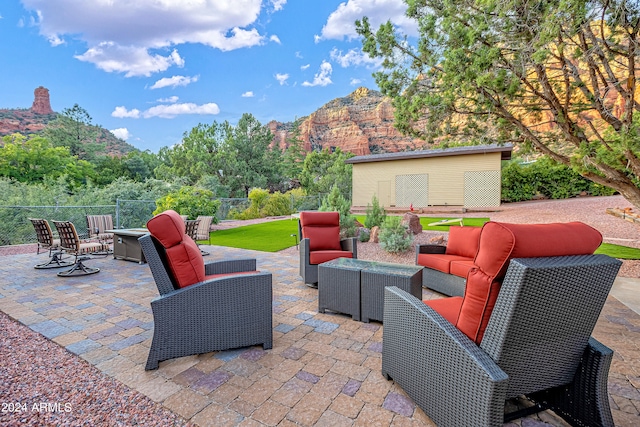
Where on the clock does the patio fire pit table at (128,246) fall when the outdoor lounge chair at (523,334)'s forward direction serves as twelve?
The patio fire pit table is roughly at 11 o'clock from the outdoor lounge chair.

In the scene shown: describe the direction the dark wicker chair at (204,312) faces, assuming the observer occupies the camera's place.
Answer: facing to the right of the viewer

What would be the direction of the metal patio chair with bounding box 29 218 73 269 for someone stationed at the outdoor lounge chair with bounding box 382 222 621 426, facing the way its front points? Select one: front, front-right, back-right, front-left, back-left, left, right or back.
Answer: front-left

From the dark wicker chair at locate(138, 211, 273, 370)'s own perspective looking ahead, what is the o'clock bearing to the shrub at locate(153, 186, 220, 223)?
The shrub is roughly at 9 o'clock from the dark wicker chair.

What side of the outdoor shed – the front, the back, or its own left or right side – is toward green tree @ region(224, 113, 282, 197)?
right

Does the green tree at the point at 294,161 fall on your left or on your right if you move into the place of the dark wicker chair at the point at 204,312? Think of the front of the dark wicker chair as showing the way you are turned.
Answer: on your left

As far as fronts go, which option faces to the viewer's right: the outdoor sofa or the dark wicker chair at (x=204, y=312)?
the dark wicker chair

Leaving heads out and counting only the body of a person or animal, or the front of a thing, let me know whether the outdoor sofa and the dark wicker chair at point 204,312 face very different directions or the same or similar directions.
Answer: very different directions

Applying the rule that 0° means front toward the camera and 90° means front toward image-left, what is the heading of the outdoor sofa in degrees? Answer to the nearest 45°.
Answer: approximately 45°

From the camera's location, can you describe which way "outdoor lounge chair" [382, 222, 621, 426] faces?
facing away from the viewer and to the left of the viewer
